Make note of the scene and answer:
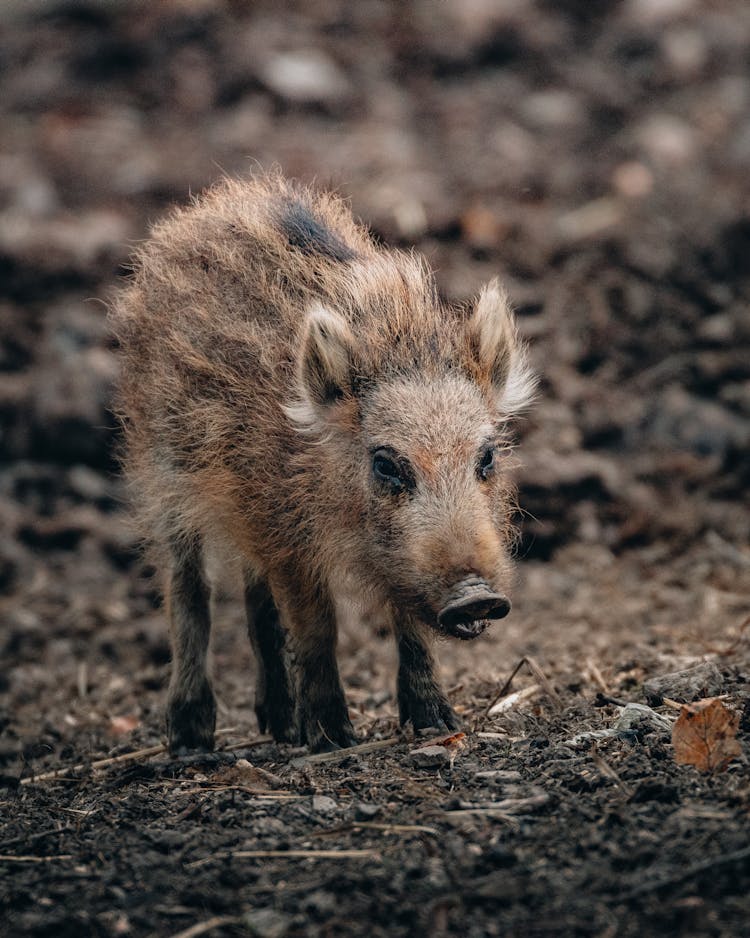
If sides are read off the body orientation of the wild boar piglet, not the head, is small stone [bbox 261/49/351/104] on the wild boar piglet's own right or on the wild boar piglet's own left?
on the wild boar piglet's own left

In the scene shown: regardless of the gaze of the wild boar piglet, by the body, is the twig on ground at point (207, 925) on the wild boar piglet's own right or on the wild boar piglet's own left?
on the wild boar piglet's own right

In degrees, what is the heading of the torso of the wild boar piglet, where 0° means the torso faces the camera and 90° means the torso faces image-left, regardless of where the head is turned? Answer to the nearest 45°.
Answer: approximately 315°

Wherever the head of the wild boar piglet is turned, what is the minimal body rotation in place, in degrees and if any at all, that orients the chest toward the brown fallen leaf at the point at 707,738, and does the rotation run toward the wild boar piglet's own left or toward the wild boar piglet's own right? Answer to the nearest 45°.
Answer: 0° — it already faces it
